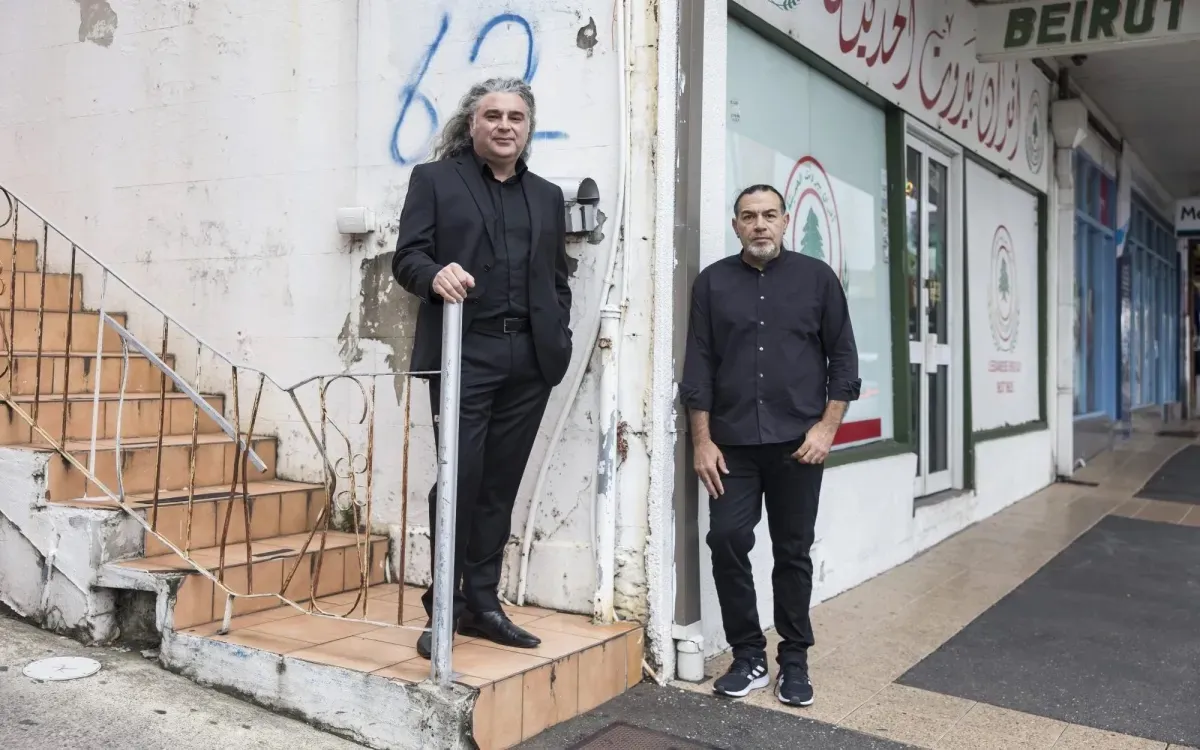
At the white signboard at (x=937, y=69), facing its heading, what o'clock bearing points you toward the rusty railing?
The rusty railing is roughly at 3 o'clock from the white signboard.

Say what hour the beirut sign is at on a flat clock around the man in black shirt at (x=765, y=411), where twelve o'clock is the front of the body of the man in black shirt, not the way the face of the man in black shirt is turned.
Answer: The beirut sign is roughly at 7 o'clock from the man in black shirt.

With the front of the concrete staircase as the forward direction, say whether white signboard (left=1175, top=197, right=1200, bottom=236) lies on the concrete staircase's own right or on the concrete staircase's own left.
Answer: on the concrete staircase's own left

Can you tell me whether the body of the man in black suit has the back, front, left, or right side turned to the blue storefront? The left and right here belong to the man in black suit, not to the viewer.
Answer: left

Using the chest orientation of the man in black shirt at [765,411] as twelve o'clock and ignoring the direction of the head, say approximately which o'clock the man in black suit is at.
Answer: The man in black suit is roughly at 2 o'clock from the man in black shirt.

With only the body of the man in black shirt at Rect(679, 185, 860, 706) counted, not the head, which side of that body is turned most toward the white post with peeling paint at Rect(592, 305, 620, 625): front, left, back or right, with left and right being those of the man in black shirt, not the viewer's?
right
